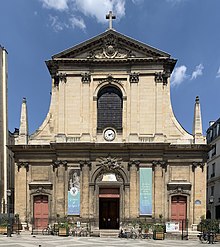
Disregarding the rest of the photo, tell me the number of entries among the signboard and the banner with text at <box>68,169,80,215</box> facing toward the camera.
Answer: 2

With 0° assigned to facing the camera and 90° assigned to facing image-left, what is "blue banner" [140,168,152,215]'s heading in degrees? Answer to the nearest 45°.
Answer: approximately 0°

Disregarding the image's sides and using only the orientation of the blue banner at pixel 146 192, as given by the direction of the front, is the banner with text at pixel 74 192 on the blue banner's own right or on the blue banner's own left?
on the blue banner's own right

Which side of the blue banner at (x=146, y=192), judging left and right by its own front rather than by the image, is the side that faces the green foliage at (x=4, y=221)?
right

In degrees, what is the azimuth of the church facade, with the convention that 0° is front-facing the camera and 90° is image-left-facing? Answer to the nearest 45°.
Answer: approximately 0°
